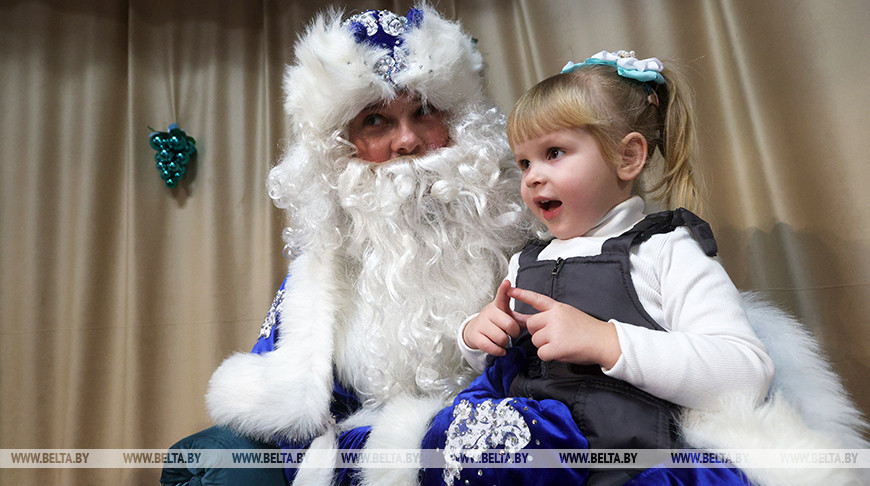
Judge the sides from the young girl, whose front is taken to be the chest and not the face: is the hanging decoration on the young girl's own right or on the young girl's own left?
on the young girl's own right
